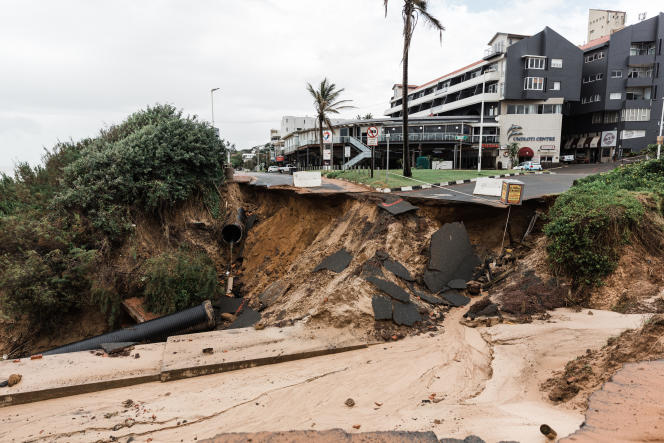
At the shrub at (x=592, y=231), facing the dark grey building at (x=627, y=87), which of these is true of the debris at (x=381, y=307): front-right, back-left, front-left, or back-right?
back-left

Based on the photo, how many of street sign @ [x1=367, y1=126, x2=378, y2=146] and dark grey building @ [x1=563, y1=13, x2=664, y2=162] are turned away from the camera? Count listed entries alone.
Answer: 0

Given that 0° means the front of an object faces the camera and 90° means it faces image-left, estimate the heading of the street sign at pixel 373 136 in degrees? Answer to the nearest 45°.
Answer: approximately 0°

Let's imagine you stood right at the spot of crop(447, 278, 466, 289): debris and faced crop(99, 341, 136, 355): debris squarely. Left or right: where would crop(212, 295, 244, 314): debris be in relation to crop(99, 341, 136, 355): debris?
right

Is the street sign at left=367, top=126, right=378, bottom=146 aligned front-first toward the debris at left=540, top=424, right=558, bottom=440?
yes

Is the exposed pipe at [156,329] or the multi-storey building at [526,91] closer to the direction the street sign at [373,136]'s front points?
the exposed pipe

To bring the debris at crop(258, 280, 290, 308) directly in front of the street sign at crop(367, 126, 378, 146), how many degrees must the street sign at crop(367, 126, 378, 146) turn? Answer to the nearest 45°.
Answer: approximately 45° to its right

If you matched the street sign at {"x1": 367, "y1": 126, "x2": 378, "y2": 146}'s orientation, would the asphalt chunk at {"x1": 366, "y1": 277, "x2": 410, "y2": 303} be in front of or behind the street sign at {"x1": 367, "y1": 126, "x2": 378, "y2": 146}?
in front
